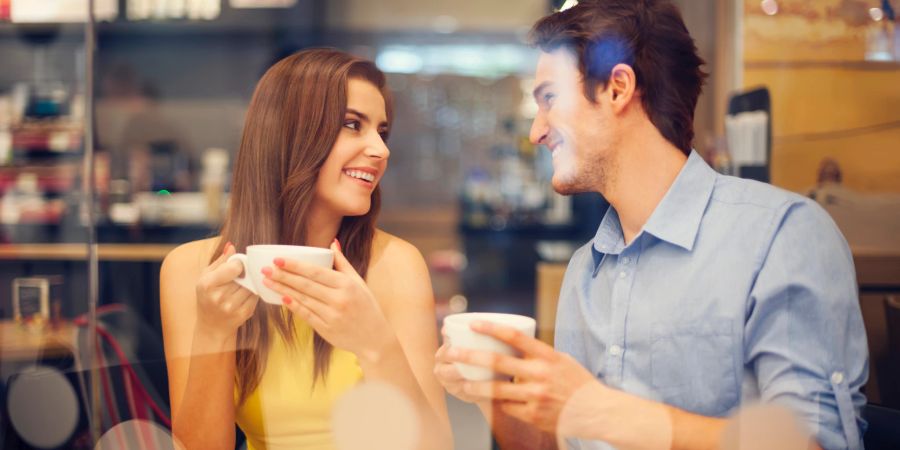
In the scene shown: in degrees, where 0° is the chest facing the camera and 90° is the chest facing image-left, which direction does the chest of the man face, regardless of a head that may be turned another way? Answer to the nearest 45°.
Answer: approximately 45°

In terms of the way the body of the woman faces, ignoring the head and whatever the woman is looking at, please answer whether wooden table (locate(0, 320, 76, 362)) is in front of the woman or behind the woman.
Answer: behind

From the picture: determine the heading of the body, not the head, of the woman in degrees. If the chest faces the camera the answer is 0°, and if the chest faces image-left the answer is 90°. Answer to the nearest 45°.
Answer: approximately 0°

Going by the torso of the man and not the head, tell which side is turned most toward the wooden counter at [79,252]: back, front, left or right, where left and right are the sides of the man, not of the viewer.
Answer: right

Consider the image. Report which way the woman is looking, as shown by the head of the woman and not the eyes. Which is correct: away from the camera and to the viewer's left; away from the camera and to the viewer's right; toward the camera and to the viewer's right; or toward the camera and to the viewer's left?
toward the camera and to the viewer's right

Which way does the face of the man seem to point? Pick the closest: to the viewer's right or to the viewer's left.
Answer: to the viewer's left
